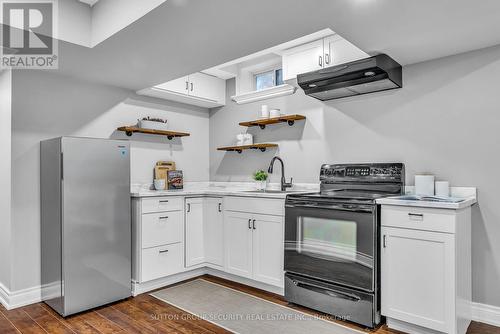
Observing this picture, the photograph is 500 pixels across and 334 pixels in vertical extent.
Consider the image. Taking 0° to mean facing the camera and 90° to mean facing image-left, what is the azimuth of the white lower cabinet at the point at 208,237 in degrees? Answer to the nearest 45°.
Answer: approximately 0°

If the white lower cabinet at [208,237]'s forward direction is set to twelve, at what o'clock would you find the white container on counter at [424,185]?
The white container on counter is roughly at 10 o'clock from the white lower cabinet.

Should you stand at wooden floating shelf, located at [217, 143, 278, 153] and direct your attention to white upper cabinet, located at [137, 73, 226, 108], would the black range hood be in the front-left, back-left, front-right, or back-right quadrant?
back-left

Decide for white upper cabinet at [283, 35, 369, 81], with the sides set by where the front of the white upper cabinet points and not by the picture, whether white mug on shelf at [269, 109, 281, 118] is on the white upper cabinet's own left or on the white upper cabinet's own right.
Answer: on the white upper cabinet's own right

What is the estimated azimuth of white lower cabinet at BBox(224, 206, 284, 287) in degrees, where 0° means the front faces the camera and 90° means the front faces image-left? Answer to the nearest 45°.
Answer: approximately 45°

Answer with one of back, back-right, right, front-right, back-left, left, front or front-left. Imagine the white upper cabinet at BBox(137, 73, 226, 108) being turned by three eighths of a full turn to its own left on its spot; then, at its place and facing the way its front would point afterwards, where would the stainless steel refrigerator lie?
back-left

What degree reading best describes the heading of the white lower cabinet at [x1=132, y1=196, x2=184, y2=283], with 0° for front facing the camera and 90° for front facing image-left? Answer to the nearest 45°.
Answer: approximately 315°

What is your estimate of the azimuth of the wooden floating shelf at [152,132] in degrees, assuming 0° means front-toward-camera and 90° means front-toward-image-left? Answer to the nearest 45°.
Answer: approximately 315°
